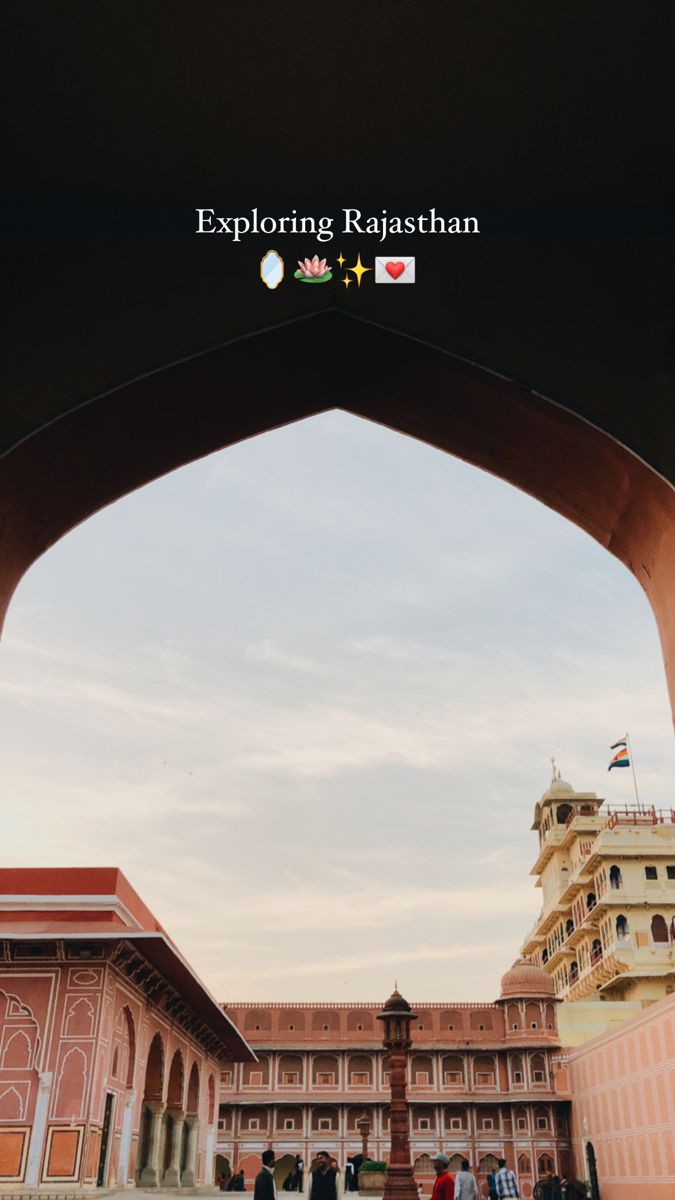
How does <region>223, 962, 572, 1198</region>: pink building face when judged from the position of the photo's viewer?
facing the viewer

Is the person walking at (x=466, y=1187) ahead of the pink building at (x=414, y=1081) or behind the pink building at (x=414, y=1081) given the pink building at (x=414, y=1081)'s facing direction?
ahead

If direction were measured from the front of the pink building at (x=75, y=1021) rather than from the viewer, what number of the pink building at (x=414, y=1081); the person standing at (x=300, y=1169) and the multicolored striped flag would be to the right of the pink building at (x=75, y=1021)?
0

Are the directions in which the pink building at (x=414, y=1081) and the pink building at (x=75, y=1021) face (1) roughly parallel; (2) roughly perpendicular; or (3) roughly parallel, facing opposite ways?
roughly perpendicular

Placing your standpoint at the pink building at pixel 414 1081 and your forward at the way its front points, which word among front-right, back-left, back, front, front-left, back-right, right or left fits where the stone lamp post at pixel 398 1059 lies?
front

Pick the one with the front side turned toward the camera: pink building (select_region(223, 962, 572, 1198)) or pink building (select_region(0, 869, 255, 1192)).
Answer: pink building (select_region(223, 962, 572, 1198))

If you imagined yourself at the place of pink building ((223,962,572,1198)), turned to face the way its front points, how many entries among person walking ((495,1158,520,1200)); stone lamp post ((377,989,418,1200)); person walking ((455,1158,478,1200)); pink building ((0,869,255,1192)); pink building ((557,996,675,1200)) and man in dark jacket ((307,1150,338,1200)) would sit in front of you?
6

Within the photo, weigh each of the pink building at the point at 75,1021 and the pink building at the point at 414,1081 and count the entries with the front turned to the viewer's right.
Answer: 1

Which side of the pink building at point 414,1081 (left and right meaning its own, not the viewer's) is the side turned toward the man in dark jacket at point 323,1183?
front

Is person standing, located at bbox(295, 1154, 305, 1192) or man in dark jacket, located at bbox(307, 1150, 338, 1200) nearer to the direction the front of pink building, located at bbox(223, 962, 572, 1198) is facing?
the man in dark jacket

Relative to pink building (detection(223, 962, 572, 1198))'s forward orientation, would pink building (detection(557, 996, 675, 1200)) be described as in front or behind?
in front

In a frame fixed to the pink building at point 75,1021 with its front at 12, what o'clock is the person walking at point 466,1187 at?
The person walking is roughly at 1 o'clock from the pink building.

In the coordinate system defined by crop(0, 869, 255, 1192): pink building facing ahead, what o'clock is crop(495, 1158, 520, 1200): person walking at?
The person walking is roughly at 12 o'clock from the pink building.

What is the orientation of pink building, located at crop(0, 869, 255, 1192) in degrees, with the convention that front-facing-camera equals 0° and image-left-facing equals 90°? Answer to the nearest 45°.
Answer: approximately 270°
